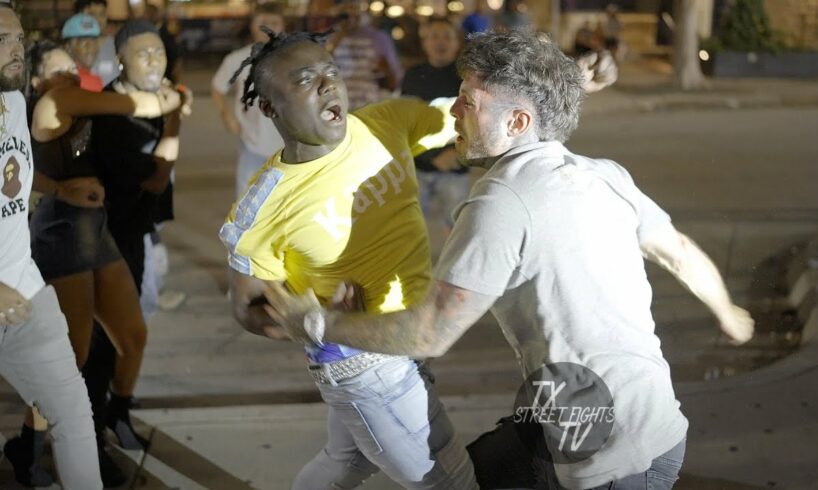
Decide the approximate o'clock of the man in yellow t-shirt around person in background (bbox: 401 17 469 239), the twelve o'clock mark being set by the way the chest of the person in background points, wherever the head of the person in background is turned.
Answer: The man in yellow t-shirt is roughly at 12 o'clock from the person in background.

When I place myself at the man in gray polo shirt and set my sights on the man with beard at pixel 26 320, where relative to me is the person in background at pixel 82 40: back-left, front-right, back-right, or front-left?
front-right

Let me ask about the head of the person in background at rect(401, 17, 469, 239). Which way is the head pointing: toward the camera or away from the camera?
toward the camera

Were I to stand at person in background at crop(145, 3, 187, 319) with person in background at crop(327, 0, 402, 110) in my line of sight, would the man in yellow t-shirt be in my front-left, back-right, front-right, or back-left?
back-right

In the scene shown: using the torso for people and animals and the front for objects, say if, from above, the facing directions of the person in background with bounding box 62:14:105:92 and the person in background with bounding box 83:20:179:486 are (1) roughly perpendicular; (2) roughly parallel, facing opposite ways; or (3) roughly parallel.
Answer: roughly parallel

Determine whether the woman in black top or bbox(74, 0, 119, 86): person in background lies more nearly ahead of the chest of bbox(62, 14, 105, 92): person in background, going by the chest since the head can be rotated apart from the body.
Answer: the woman in black top

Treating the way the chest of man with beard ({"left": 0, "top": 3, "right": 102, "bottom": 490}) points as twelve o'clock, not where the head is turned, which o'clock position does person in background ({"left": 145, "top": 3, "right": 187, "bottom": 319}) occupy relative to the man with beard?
The person in background is roughly at 8 o'clock from the man with beard.

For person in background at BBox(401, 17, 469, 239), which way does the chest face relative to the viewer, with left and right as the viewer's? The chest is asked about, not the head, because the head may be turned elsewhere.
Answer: facing the viewer

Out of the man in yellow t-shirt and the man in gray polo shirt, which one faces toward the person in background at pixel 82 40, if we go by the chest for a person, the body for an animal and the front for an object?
the man in gray polo shirt

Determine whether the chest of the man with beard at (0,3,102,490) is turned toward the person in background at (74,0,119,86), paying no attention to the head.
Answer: no

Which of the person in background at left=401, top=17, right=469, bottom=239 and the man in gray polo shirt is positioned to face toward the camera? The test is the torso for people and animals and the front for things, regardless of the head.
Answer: the person in background

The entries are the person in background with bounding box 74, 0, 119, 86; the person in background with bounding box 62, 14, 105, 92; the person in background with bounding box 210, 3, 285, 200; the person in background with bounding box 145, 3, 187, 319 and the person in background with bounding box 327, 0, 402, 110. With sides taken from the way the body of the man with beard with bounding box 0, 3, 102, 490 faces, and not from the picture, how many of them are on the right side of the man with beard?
0

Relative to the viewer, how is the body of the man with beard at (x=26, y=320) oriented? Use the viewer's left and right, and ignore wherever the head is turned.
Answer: facing the viewer and to the right of the viewer

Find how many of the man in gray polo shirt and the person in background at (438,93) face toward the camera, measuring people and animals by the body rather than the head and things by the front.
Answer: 1

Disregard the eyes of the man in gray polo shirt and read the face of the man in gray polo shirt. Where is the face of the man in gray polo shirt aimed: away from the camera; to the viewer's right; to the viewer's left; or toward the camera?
to the viewer's left
